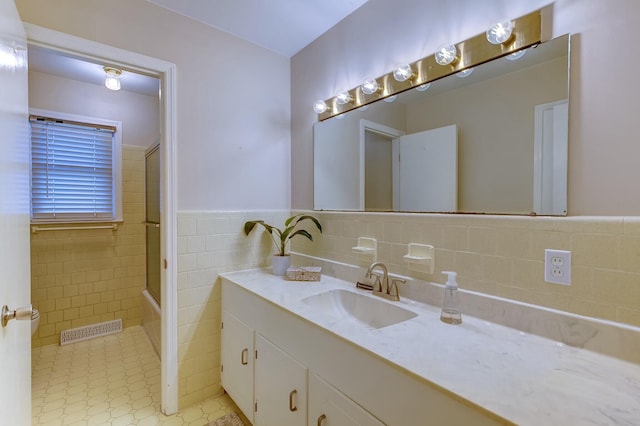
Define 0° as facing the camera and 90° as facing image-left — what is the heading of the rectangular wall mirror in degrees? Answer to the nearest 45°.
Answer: approximately 45°

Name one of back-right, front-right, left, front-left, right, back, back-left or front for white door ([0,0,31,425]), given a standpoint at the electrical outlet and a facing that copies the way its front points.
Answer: front-right

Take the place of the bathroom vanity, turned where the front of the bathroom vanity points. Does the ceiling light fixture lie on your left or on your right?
on your right

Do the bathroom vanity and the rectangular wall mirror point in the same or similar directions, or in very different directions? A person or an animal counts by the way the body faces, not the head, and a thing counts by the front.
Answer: same or similar directions

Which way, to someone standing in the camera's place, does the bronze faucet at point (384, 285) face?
facing the viewer and to the left of the viewer

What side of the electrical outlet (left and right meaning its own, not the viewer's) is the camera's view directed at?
front
